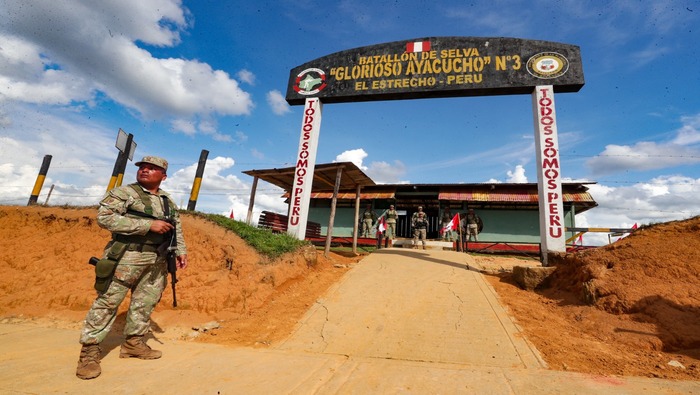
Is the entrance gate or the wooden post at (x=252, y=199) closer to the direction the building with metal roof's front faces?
the entrance gate

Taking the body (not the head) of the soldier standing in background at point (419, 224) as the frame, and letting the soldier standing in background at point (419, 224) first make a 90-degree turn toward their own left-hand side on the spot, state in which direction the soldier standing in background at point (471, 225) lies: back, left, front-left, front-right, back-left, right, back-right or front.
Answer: front-left

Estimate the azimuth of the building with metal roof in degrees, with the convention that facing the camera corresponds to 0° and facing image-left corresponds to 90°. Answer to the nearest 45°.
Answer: approximately 0°

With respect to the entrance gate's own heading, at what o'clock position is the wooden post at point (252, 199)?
The wooden post is roughly at 3 o'clock from the entrance gate.

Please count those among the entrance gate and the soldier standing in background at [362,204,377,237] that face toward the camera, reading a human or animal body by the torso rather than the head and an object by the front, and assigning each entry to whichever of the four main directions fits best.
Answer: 2

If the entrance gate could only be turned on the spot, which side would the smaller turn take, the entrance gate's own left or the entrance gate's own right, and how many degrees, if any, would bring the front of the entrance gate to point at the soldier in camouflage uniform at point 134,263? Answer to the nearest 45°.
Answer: approximately 45° to the entrance gate's own right

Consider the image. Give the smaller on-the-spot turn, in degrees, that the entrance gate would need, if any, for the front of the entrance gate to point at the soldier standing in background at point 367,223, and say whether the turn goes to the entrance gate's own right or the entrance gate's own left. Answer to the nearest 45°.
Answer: approximately 135° to the entrance gate's own right
